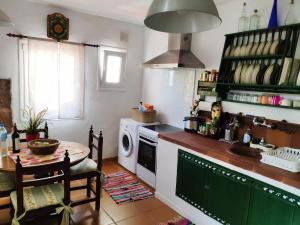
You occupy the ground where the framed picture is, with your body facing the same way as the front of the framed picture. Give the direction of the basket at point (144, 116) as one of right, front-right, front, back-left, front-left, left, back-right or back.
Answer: left

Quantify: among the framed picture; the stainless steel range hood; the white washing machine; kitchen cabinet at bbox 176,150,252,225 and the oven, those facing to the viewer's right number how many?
0

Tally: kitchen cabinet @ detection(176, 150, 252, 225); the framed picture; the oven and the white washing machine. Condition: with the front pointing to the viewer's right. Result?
0

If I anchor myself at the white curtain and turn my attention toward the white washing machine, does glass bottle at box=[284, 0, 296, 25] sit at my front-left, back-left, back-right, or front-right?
front-right

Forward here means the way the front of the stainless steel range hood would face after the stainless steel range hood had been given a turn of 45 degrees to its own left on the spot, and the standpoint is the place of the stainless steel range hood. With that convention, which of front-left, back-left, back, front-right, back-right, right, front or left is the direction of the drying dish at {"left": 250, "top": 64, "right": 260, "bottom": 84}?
front-left

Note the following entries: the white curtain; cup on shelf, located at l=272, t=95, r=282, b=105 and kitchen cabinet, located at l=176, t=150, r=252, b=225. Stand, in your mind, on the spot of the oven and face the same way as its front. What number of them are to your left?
2

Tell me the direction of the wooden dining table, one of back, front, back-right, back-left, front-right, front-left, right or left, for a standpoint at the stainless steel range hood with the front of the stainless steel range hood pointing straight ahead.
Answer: front

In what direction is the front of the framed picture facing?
toward the camera

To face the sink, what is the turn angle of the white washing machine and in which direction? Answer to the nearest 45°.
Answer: approximately 90° to its left

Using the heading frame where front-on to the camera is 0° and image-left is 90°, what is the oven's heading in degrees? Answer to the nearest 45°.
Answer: approximately 45°

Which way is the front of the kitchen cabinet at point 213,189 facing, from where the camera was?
facing the viewer and to the left of the viewer

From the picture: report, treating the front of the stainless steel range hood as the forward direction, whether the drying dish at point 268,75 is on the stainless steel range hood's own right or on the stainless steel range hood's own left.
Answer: on the stainless steel range hood's own left

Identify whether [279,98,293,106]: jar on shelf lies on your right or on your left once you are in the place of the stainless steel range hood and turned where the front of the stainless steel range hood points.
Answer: on your left

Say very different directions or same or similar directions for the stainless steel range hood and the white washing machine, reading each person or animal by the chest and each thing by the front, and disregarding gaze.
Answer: same or similar directions

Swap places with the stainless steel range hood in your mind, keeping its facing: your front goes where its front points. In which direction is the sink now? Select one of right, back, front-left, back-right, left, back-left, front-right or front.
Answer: left

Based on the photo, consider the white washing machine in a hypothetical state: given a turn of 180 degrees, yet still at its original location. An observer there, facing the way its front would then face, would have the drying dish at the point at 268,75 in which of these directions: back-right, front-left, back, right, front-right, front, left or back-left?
right

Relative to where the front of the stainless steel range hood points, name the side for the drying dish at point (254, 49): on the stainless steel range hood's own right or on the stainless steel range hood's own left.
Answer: on the stainless steel range hood's own left
